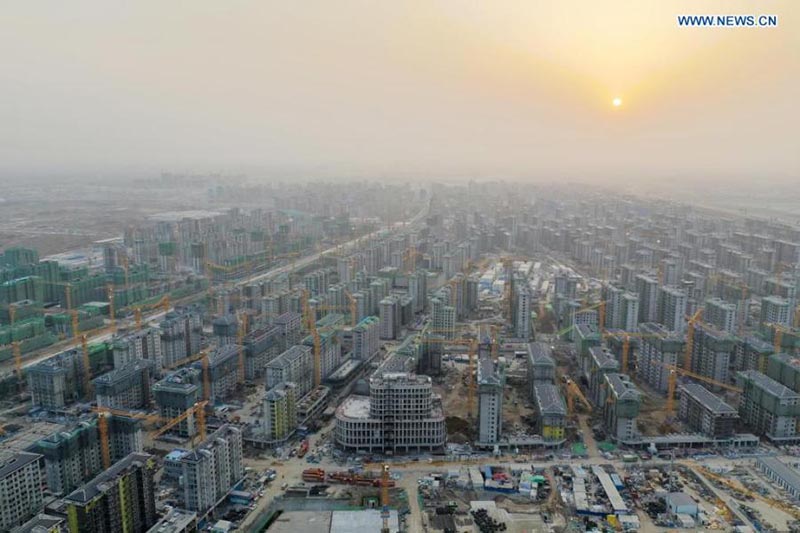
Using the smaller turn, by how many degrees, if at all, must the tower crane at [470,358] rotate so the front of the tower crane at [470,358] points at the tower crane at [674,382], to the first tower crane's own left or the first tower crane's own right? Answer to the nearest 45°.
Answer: approximately 180°

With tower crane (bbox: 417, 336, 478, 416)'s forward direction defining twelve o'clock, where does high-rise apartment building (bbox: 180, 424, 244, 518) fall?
The high-rise apartment building is roughly at 10 o'clock from the tower crane.

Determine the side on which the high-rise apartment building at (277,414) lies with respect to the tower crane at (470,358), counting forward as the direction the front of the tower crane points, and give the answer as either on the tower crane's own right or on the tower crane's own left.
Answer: on the tower crane's own left

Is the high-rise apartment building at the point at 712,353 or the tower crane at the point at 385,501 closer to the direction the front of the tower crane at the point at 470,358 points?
the tower crane

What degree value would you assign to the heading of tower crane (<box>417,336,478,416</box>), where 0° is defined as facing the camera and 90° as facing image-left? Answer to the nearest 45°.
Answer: approximately 90°

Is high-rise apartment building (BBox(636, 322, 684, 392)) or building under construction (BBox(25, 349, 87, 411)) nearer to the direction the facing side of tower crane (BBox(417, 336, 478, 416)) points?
the building under construction

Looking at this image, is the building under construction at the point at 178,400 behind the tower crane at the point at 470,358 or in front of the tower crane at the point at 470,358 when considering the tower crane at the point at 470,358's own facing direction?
in front

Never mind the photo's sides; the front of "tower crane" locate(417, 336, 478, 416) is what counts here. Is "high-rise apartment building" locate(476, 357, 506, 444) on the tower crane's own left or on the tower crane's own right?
on the tower crane's own left

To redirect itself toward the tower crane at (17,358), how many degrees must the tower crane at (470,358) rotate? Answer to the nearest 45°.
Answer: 0° — it already faces it

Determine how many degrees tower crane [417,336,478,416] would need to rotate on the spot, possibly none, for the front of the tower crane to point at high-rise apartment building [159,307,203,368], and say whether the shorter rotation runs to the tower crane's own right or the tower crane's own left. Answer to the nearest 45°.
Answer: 0° — it already faces it

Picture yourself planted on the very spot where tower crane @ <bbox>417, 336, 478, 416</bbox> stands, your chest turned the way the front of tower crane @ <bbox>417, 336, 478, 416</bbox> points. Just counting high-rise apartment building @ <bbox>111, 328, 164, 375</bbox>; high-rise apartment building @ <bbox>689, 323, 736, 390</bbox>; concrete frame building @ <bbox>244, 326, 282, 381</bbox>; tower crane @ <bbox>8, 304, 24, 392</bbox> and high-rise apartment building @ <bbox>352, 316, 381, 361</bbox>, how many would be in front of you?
4

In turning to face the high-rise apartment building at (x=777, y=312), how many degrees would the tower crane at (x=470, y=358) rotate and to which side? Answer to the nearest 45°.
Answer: approximately 180°

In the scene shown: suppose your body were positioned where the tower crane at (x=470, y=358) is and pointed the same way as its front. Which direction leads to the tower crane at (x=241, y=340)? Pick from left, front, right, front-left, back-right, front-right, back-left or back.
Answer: front

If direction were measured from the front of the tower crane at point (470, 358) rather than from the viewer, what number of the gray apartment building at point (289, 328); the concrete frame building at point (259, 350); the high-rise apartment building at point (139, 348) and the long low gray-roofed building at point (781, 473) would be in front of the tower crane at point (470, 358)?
3

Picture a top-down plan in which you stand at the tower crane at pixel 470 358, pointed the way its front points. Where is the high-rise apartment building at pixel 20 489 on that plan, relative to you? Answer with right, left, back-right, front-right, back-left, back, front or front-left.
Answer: front-left

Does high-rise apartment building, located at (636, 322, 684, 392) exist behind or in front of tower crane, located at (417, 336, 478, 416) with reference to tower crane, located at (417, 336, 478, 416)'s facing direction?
behind

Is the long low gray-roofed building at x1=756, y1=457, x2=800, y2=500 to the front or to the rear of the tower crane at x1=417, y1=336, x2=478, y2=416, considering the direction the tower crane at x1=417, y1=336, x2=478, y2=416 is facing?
to the rear

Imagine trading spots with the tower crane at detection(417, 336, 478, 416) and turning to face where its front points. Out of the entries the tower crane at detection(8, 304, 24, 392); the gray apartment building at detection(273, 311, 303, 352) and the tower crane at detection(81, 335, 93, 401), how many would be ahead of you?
3

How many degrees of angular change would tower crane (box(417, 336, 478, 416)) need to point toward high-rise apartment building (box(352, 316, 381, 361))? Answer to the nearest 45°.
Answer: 0° — it already faces it

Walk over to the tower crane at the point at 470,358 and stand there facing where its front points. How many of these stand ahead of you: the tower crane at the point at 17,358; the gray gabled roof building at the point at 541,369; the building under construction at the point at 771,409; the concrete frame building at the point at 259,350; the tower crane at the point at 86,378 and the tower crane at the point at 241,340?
4

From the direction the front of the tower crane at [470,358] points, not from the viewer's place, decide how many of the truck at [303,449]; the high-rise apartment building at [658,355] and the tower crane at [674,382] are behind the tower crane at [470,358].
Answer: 2

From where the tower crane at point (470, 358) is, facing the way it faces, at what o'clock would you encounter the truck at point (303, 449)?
The truck is roughly at 10 o'clock from the tower crane.

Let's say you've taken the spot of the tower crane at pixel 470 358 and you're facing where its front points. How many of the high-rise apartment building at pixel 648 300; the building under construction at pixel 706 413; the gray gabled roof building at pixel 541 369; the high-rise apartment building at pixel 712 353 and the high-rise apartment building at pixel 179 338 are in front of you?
1
